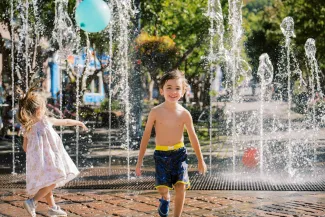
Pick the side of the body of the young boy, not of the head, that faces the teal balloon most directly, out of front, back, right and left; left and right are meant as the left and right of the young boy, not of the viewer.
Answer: right

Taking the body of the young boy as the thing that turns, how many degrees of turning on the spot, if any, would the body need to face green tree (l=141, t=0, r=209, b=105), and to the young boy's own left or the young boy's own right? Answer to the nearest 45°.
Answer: approximately 180°

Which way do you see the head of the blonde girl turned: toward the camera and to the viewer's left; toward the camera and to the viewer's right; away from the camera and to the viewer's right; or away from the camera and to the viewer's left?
away from the camera and to the viewer's right

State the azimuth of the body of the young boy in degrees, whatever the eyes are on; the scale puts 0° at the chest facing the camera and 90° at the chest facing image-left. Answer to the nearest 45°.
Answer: approximately 0°
